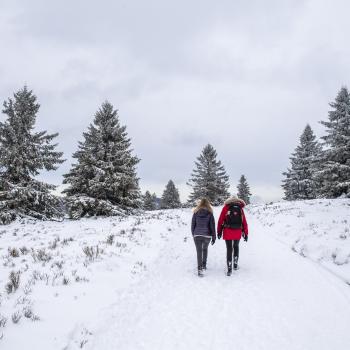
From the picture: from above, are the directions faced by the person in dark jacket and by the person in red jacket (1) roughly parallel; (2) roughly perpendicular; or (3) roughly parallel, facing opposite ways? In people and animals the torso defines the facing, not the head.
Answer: roughly parallel

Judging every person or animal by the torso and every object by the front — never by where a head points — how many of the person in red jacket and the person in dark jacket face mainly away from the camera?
2

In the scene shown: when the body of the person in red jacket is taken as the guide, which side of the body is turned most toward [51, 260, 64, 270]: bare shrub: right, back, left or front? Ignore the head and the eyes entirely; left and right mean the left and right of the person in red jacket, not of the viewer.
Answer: left

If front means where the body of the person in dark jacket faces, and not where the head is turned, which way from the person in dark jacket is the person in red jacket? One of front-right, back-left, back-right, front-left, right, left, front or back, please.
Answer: right

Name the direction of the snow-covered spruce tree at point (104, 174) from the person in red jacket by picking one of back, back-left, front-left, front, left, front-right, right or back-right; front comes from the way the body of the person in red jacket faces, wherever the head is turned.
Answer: front-left

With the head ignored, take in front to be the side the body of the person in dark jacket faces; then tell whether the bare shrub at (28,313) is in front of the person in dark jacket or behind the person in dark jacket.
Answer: behind

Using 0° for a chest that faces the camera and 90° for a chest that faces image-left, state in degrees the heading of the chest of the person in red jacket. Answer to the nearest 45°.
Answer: approximately 180°

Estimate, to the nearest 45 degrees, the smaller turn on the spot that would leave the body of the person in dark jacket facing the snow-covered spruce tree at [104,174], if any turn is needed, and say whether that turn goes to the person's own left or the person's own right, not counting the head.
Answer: approximately 45° to the person's own left

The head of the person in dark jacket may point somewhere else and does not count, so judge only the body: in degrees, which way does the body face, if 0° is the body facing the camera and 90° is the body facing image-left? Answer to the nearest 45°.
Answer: approximately 180°

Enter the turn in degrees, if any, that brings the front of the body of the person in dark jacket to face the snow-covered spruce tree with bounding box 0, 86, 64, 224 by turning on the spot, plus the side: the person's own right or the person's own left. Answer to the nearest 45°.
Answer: approximately 45° to the person's own left

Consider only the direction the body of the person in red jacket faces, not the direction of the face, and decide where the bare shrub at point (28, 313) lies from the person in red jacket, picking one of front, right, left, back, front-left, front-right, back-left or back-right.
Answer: back-left

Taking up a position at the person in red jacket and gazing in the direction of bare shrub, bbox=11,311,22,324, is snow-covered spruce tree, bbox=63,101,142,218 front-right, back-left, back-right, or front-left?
back-right

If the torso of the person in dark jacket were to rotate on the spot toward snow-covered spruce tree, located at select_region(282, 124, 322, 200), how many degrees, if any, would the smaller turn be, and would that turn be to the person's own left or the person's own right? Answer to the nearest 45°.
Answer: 0° — they already face it

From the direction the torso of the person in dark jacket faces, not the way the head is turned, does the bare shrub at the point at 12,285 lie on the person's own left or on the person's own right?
on the person's own left

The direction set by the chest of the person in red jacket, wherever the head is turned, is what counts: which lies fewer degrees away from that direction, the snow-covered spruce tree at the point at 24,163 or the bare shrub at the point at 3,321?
the snow-covered spruce tree
